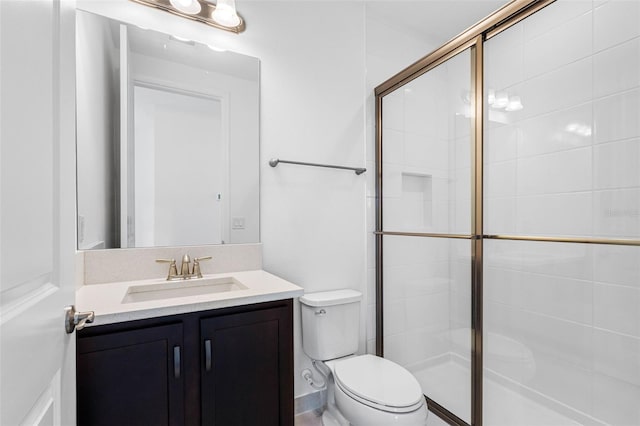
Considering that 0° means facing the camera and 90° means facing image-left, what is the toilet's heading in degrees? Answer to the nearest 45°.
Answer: approximately 315°

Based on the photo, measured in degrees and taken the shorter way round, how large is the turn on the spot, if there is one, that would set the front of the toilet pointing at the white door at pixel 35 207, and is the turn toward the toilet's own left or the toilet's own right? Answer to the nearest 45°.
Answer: approximately 45° to the toilet's own right

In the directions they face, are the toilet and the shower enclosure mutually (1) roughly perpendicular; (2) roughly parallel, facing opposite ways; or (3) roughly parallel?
roughly perpendicular

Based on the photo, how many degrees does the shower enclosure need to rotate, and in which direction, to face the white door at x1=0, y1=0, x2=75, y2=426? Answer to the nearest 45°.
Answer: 0° — it already faces it

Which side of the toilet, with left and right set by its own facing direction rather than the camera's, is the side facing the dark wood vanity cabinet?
right
